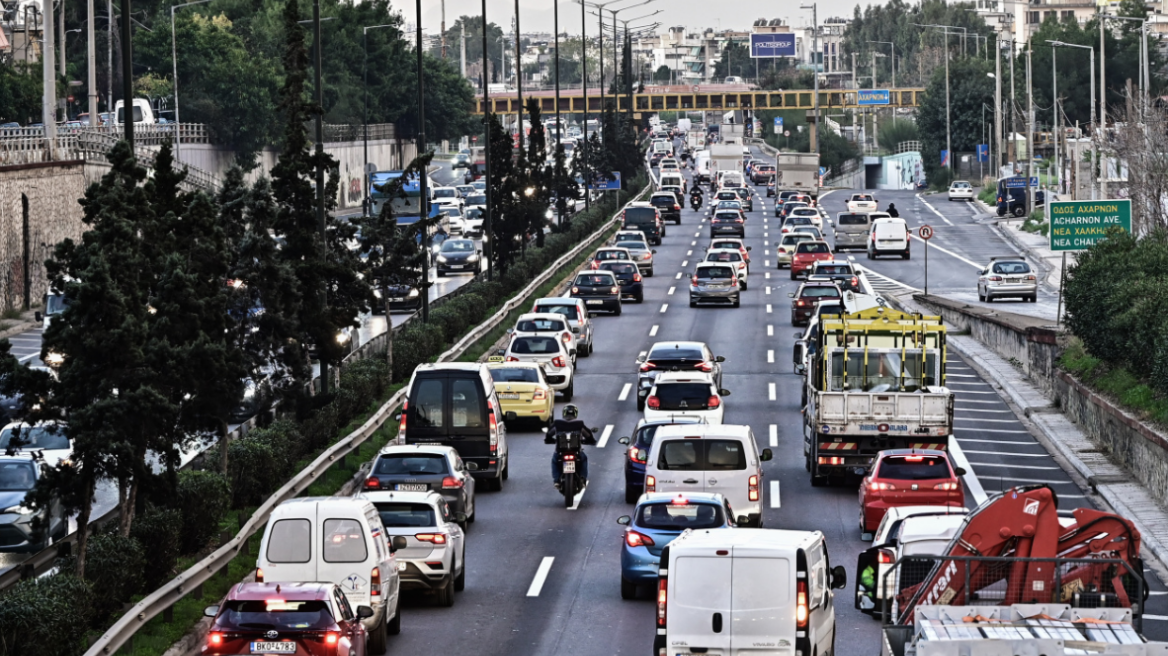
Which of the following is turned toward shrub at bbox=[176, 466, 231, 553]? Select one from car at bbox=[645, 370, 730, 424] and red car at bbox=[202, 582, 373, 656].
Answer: the red car

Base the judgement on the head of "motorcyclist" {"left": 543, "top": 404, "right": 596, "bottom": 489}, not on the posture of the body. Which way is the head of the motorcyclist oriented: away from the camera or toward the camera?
away from the camera

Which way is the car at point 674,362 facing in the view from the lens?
facing away from the viewer

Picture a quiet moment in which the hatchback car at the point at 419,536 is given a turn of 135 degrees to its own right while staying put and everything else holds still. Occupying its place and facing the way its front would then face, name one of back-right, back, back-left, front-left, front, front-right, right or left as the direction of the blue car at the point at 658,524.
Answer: front-left

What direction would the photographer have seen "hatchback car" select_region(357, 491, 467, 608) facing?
facing away from the viewer

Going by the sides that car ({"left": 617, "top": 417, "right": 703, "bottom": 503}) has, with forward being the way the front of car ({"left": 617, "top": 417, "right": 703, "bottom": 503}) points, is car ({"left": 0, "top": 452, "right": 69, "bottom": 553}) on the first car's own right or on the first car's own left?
on the first car's own left

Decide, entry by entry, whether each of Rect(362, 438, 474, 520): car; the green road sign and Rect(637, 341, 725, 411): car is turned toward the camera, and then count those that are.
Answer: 1

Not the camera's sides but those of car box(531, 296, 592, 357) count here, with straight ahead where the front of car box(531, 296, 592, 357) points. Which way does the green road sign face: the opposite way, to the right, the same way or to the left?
the opposite way

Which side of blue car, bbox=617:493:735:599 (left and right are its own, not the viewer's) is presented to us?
back

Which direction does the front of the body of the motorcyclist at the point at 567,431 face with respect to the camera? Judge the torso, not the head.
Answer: away from the camera

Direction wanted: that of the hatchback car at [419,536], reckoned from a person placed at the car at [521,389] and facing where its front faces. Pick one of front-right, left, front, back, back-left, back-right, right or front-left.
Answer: back

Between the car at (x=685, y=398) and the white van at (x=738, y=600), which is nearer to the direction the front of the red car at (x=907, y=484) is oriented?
the car

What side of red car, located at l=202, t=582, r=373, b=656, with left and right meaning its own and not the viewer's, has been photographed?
back
